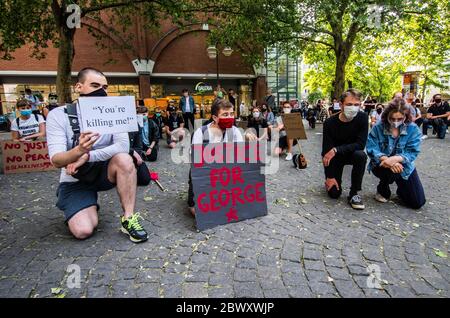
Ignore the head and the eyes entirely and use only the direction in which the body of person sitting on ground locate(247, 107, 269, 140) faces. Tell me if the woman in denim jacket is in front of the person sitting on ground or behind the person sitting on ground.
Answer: in front

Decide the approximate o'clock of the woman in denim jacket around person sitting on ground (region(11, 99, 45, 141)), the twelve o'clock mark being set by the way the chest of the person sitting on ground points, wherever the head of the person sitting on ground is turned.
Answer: The woman in denim jacket is roughly at 11 o'clock from the person sitting on ground.

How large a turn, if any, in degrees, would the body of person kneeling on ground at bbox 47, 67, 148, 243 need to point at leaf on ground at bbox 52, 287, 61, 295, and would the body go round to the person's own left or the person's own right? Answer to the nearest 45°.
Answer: approximately 45° to the person's own right

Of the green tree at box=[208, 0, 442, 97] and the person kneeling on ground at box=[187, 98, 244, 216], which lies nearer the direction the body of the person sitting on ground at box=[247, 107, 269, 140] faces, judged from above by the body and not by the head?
the person kneeling on ground

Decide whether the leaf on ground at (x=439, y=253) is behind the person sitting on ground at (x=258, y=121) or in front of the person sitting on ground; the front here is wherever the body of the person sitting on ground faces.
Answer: in front

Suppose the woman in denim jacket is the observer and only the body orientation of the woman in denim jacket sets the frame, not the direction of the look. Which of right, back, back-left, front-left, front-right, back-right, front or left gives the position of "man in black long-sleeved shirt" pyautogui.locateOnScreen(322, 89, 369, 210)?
right
